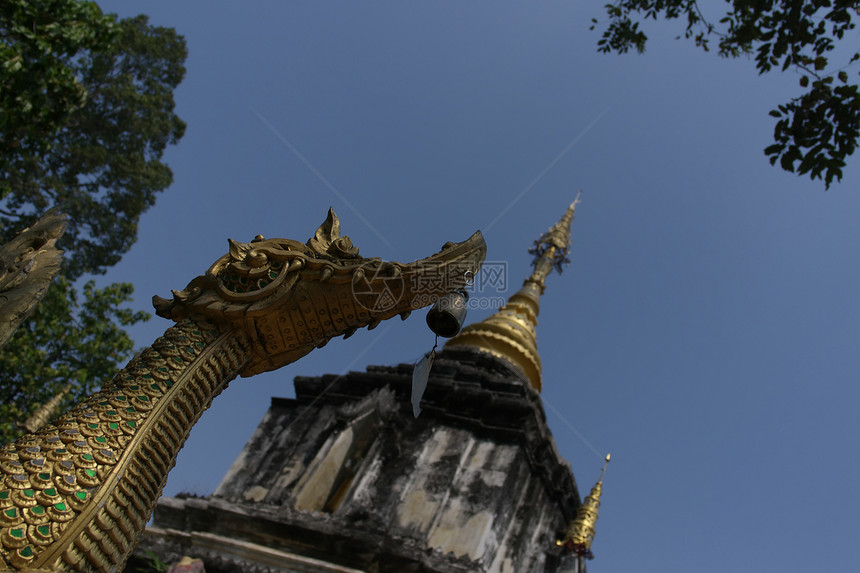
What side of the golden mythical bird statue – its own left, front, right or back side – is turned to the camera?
right
